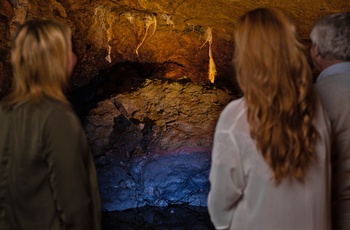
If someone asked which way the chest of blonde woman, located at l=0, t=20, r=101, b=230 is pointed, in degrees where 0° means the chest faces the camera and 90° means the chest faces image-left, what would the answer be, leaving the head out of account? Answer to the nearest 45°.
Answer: approximately 225°

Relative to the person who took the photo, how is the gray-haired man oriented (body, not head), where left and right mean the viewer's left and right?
facing away from the viewer and to the left of the viewer

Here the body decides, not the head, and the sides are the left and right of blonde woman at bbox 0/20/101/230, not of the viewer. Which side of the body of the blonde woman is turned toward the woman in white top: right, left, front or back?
right

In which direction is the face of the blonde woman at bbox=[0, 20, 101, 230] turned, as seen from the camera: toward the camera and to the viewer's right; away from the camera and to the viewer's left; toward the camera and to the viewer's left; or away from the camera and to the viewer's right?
away from the camera and to the viewer's right

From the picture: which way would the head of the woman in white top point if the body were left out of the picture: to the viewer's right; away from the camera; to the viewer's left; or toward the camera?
away from the camera

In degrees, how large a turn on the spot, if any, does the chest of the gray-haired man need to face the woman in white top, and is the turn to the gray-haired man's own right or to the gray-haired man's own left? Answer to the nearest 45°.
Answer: approximately 135° to the gray-haired man's own left

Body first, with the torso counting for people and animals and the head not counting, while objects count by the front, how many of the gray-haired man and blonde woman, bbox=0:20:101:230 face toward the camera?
0

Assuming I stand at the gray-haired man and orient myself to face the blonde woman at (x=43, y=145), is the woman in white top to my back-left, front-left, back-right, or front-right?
front-left

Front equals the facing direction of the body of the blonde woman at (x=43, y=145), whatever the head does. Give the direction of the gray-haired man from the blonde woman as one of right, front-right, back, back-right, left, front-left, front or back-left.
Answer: front-right

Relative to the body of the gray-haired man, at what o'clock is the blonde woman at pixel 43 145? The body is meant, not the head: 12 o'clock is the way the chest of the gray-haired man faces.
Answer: The blonde woman is roughly at 9 o'clock from the gray-haired man.
